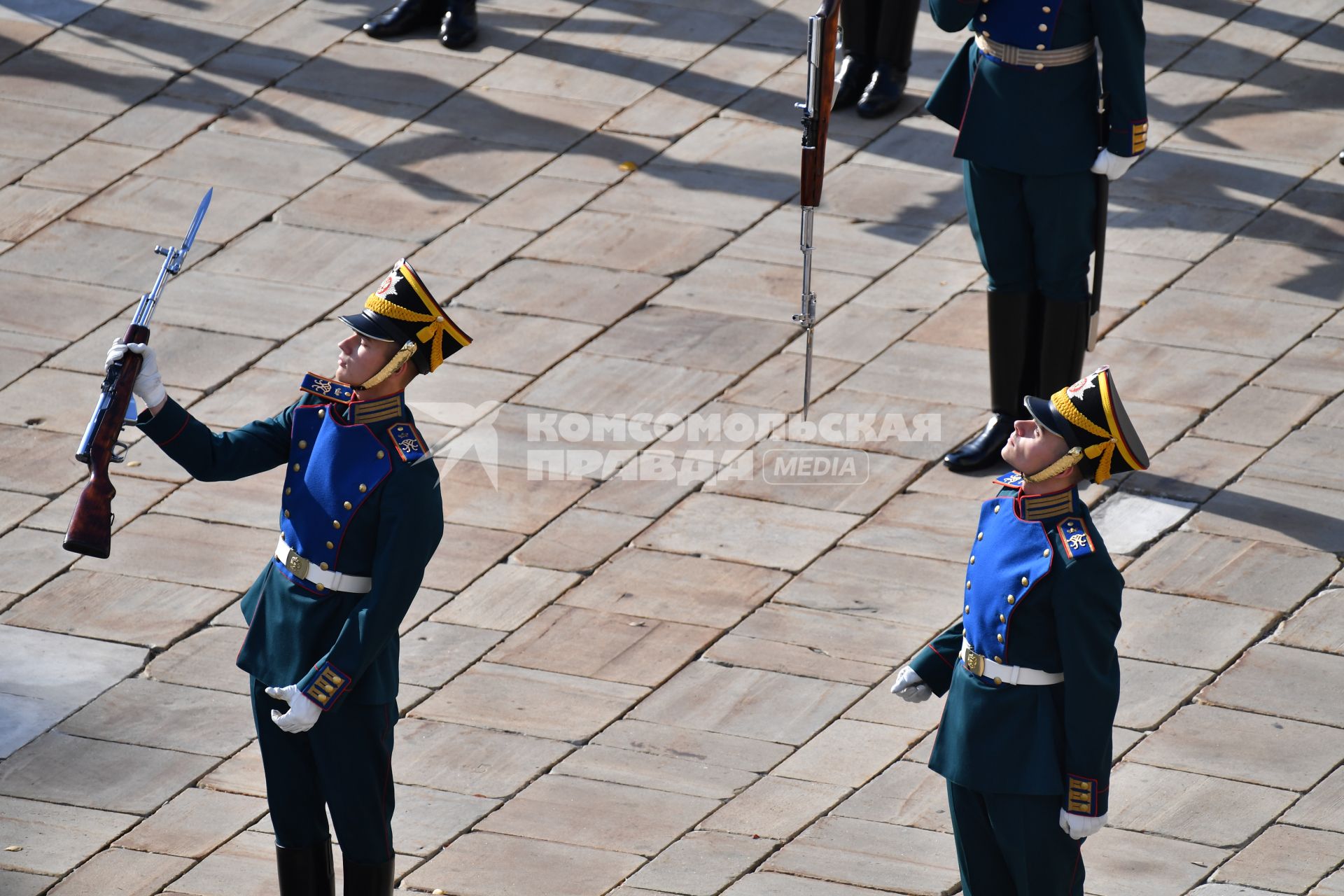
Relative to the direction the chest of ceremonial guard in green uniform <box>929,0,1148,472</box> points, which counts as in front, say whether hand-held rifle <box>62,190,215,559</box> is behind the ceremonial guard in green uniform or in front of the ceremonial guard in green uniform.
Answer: in front

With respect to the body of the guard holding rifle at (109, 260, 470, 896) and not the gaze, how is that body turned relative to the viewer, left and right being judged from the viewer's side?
facing the viewer and to the left of the viewer

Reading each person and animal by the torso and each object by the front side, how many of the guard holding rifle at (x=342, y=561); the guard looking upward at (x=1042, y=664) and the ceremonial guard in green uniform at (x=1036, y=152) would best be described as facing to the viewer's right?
0

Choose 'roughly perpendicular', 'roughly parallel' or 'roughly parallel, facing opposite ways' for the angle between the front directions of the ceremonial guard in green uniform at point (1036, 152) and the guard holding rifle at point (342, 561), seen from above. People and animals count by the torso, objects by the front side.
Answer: roughly parallel

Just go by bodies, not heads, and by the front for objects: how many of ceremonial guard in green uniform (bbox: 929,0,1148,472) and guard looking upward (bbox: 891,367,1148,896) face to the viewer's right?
0

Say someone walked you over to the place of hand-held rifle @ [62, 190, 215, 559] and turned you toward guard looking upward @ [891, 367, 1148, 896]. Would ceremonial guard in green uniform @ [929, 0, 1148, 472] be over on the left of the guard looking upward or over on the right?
left

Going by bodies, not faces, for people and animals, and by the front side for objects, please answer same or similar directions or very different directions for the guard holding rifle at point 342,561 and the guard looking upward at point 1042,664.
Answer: same or similar directions

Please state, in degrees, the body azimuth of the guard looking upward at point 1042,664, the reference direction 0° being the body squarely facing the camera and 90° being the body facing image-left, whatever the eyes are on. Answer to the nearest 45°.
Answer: approximately 45°

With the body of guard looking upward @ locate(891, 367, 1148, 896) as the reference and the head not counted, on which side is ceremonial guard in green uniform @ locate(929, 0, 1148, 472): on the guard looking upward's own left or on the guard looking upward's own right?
on the guard looking upward's own right

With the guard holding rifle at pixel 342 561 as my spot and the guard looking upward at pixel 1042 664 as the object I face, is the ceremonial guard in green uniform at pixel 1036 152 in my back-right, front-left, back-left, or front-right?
front-left

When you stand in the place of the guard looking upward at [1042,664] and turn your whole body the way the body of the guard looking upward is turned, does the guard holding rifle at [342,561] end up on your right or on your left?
on your right
